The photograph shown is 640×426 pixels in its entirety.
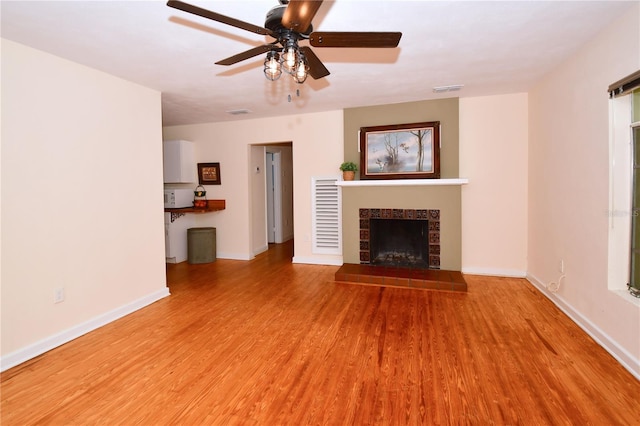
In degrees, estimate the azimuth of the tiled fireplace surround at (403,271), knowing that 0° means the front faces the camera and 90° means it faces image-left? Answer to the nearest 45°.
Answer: approximately 0°

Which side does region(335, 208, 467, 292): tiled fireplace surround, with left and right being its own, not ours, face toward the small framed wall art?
right

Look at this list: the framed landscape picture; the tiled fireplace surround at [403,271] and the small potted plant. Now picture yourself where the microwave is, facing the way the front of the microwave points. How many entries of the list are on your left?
3

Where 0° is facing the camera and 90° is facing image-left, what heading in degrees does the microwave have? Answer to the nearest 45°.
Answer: approximately 45°

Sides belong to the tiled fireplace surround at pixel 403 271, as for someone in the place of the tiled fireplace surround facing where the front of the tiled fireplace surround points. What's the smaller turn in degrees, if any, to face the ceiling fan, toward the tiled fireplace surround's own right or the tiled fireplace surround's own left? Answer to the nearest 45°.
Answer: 0° — it already faces it

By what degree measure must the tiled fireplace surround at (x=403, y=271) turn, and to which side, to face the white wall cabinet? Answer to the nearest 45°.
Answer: approximately 90° to its right

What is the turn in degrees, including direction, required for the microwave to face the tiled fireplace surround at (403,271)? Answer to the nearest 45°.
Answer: approximately 90° to its left

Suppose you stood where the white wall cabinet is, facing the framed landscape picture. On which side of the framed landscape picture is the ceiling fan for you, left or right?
right
